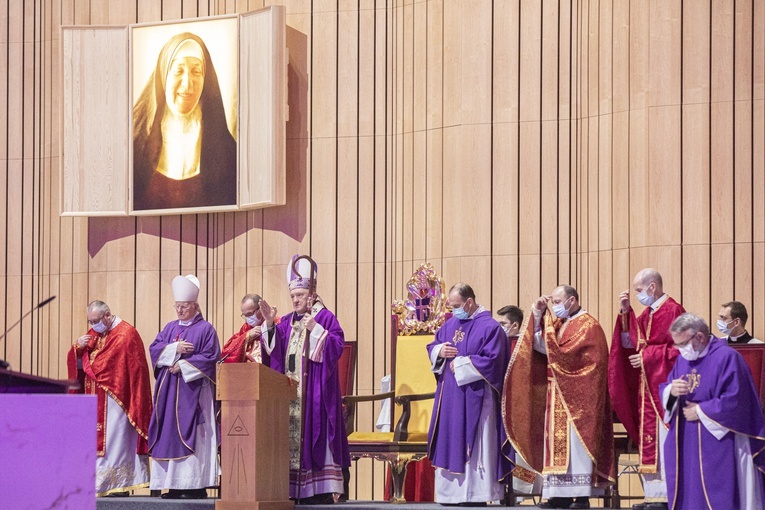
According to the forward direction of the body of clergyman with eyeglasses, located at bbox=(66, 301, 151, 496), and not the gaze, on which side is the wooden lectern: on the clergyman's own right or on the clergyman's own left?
on the clergyman's own left

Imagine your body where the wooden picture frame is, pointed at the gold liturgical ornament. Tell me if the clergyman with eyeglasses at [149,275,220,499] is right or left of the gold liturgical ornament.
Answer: right

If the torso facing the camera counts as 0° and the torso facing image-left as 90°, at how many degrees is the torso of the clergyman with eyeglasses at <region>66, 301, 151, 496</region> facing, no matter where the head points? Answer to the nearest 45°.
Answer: approximately 45°

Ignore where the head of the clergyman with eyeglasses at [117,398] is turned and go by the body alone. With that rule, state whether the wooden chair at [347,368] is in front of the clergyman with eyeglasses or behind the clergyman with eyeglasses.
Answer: behind

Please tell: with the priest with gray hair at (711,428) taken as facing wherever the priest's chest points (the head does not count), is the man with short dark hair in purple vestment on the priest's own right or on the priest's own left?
on the priest's own right

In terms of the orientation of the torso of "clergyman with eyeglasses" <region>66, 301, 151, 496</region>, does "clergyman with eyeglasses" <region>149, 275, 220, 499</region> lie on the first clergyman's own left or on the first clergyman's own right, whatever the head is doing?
on the first clergyman's own left

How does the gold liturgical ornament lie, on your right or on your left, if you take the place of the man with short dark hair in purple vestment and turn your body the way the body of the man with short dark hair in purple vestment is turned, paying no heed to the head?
on your right

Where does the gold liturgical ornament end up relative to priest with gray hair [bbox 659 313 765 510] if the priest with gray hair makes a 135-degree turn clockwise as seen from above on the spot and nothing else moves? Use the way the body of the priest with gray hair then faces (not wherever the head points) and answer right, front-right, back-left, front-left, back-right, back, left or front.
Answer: front-left

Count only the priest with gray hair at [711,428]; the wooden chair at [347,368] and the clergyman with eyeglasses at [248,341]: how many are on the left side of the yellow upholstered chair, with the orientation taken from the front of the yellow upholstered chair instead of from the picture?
1

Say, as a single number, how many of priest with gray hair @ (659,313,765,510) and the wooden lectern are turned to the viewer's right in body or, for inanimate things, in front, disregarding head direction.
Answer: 0

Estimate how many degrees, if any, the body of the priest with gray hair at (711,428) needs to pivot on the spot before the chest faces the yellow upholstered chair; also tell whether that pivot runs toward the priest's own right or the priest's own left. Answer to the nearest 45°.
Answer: approximately 90° to the priest's own right

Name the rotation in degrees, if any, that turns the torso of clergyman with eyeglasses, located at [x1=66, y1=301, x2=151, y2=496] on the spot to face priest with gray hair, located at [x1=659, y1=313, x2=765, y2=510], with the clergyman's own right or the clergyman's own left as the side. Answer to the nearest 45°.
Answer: approximately 90° to the clergyman's own left
